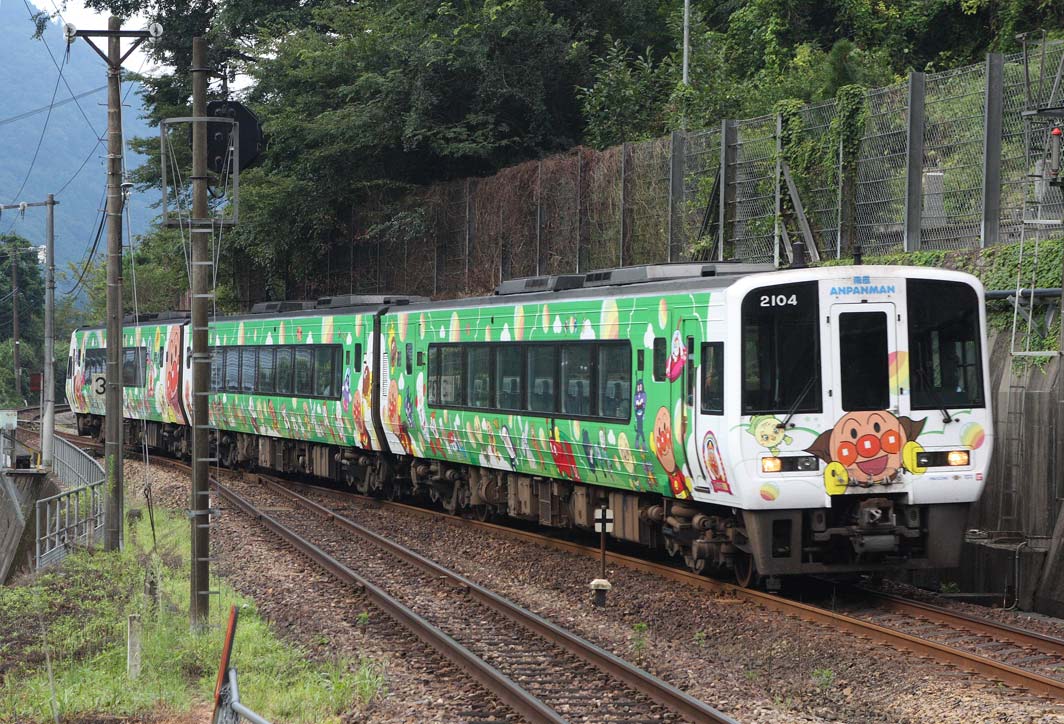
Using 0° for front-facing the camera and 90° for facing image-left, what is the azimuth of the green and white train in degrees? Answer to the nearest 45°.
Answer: approximately 315°

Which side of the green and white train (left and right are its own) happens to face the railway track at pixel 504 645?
right

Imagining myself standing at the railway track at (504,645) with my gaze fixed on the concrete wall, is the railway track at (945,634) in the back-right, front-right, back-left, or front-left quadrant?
front-right

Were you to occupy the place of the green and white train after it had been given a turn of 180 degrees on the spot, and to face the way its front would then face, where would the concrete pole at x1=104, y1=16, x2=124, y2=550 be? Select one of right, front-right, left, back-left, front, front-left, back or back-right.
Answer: front

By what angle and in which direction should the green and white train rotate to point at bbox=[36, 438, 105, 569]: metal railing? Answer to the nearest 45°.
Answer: approximately 180°

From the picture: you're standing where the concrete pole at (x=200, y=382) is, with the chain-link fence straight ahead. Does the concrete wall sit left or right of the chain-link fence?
right

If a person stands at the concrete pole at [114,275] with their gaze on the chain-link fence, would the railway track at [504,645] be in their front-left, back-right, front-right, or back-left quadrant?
front-right
